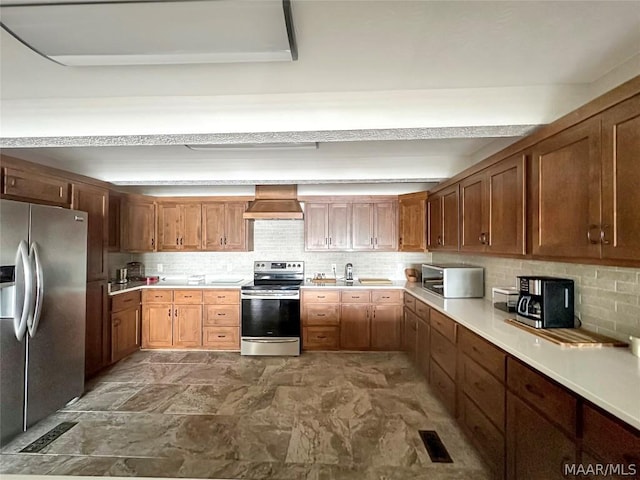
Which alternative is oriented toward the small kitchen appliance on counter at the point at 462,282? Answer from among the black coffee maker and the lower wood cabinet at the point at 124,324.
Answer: the lower wood cabinet

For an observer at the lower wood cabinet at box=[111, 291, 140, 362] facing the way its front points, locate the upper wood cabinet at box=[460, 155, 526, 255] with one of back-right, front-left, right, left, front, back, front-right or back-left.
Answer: front

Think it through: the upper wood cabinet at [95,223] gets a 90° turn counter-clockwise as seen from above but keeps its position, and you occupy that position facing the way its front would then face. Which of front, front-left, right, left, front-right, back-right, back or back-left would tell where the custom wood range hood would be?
front-right

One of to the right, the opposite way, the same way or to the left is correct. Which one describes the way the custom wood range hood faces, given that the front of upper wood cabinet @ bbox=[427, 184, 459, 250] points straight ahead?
to the left

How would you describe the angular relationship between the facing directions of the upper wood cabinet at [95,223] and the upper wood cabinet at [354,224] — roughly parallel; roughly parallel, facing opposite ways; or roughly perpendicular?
roughly perpendicular

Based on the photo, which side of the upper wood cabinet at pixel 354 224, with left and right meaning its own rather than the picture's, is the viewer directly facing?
front

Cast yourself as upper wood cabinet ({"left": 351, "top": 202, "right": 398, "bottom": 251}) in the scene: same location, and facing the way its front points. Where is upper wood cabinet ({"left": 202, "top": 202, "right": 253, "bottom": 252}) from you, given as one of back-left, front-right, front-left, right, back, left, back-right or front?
right

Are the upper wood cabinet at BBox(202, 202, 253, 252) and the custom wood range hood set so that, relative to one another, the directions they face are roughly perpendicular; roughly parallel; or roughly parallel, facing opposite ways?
roughly parallel

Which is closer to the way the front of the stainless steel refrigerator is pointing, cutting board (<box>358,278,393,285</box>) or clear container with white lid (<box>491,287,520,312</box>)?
the clear container with white lid

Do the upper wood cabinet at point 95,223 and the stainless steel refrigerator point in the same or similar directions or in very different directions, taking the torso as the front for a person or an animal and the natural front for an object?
same or similar directions

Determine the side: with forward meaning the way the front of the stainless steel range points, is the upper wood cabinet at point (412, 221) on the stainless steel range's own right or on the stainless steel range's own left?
on the stainless steel range's own left

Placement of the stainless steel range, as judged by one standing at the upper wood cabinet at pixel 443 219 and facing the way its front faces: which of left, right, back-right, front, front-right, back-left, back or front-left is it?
front-right

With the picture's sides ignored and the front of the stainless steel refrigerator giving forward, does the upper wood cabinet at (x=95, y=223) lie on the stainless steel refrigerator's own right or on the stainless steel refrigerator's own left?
on the stainless steel refrigerator's own left

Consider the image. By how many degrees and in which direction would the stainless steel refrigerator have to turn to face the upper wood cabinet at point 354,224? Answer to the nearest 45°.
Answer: approximately 45° to its left

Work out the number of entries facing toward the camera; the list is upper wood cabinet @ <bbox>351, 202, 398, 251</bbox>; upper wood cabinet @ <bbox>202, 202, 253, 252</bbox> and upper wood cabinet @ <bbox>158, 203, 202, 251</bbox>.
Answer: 3
